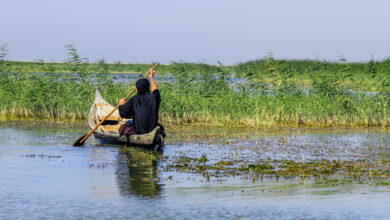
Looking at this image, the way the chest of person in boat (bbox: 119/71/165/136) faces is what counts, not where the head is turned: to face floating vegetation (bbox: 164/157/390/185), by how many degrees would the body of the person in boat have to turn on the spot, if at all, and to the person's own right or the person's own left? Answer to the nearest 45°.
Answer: approximately 180°

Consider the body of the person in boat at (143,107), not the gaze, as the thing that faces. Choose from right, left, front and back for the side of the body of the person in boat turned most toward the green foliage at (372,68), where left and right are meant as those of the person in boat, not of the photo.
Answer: right

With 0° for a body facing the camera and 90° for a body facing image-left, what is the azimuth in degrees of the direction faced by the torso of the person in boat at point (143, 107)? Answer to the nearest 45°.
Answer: approximately 135°
